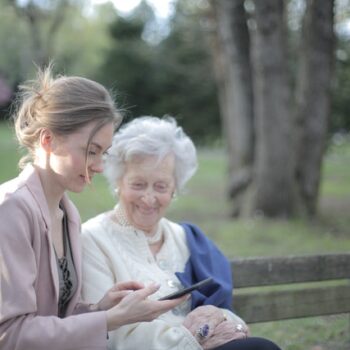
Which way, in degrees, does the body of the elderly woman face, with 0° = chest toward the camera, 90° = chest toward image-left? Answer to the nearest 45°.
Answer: approximately 315°

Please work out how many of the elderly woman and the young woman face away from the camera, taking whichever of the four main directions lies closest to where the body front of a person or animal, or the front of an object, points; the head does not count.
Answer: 0

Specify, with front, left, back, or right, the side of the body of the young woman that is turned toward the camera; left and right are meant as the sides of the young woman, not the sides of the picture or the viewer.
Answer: right

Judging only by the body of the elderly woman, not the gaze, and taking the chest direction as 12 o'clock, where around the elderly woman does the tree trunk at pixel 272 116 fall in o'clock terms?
The tree trunk is roughly at 8 o'clock from the elderly woman.

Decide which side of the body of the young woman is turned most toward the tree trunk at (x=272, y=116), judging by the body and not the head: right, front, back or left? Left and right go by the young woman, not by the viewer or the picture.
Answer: left

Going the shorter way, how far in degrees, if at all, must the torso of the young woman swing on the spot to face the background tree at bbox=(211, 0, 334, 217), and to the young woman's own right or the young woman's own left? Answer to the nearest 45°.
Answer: approximately 45° to the young woman's own left

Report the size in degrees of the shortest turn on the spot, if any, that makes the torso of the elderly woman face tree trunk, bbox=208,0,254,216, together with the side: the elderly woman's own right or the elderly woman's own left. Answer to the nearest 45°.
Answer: approximately 135° to the elderly woman's own left

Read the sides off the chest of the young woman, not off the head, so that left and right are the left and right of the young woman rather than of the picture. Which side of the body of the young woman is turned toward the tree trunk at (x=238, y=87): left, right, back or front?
left
